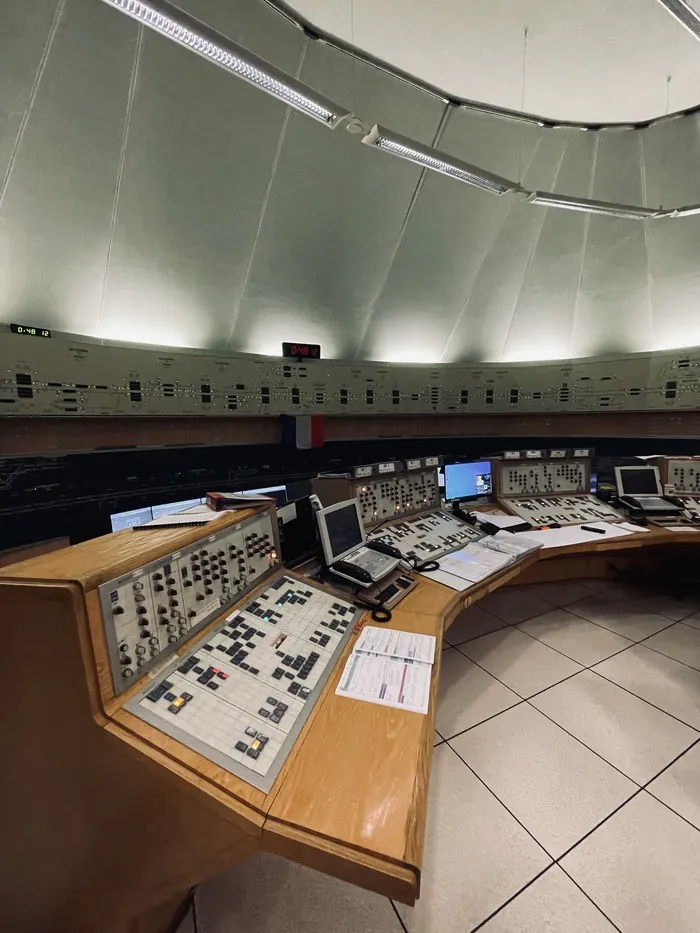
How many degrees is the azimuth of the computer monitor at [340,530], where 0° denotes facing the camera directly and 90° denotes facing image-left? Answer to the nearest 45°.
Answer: approximately 315°

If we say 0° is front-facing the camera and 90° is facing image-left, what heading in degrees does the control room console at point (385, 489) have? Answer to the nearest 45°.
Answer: approximately 315°

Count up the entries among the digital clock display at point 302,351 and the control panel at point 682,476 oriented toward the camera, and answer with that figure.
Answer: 2

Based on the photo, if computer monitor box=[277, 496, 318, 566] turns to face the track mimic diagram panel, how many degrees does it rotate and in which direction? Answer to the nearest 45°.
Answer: approximately 135° to its left

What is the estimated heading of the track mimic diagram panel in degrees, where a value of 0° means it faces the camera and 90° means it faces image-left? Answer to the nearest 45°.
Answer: approximately 0°

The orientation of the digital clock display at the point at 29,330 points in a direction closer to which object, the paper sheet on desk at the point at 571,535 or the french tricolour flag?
the paper sheet on desk

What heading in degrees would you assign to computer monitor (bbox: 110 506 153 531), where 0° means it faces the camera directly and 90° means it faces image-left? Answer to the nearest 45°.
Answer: approximately 315°
